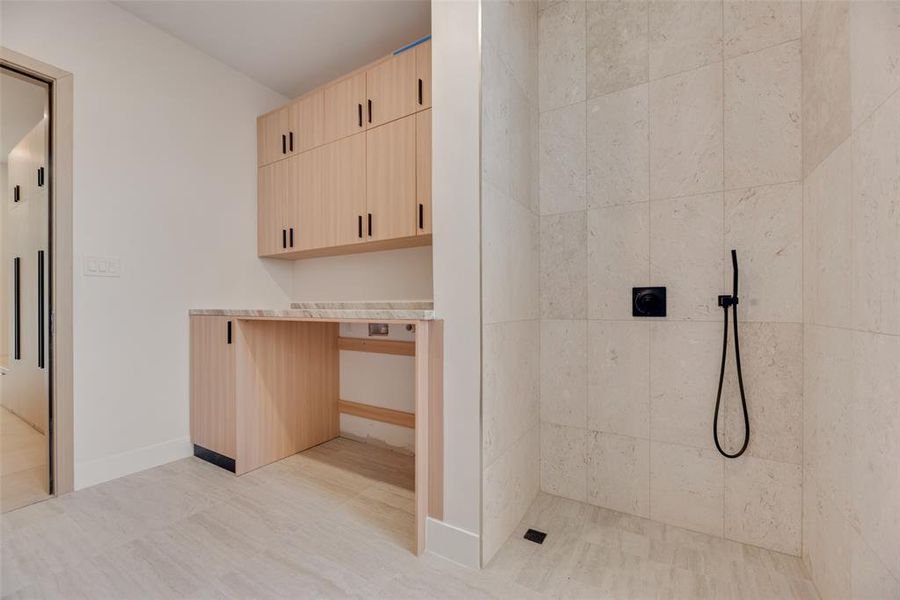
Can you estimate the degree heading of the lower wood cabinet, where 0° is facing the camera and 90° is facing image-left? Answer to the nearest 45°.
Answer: approximately 45°
